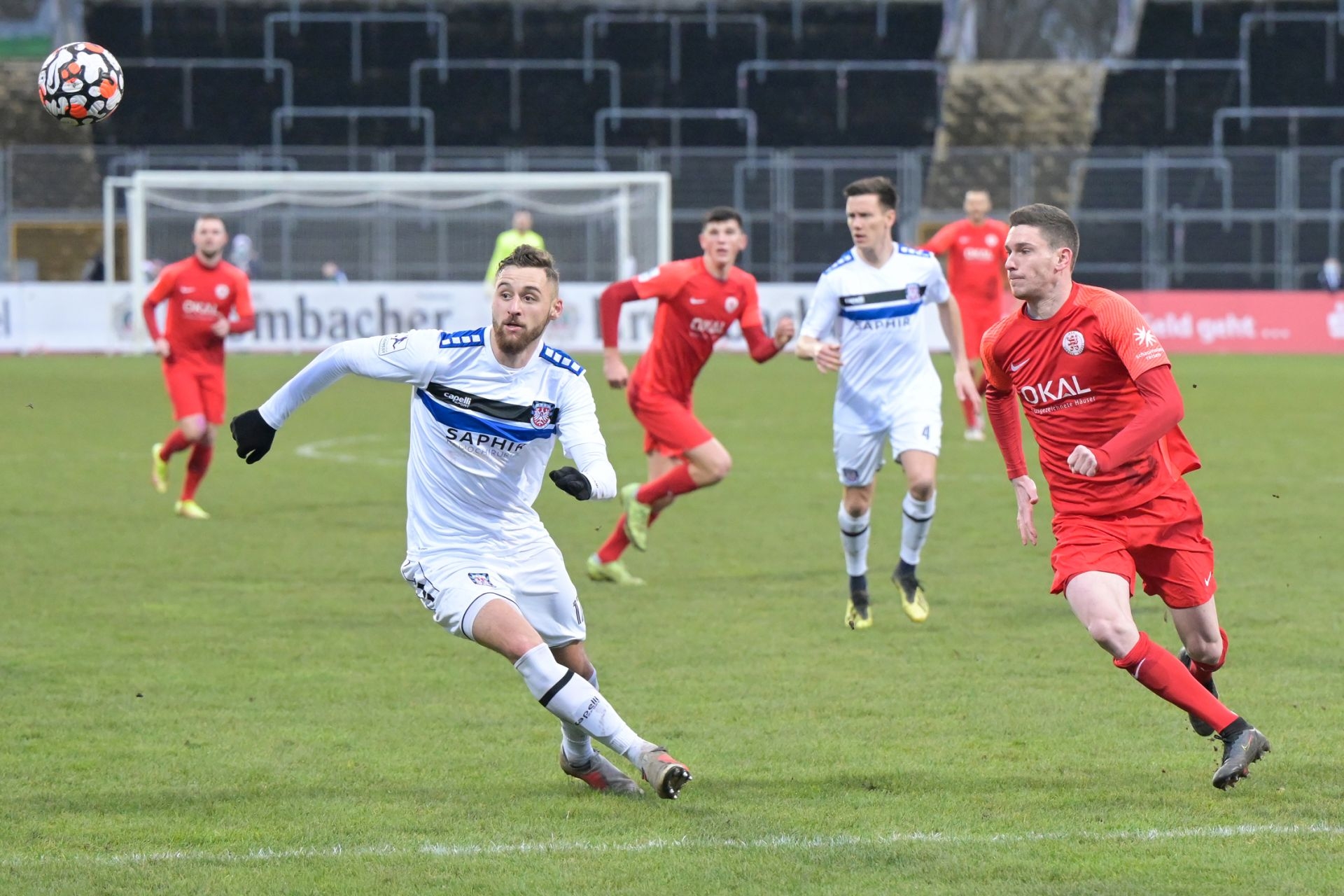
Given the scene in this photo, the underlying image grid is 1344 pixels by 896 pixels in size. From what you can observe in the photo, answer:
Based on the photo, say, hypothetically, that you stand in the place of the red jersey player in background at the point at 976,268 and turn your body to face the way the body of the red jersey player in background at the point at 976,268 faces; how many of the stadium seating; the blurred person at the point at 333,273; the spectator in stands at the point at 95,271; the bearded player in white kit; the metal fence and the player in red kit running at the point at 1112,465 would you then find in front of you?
2

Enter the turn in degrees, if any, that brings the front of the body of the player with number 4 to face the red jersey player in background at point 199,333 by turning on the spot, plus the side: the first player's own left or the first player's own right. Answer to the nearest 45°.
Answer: approximately 135° to the first player's own right

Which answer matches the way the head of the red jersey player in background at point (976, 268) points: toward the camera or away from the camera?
toward the camera

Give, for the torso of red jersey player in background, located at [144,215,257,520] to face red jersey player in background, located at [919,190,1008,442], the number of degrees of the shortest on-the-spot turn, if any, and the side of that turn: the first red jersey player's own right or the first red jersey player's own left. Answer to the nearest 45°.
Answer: approximately 135° to the first red jersey player's own left

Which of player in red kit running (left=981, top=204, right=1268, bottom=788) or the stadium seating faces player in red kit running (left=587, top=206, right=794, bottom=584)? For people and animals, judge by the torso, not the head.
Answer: the stadium seating

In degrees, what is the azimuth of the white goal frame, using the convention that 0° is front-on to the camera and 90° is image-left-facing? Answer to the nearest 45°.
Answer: approximately 0°

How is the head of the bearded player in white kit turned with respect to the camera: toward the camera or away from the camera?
toward the camera

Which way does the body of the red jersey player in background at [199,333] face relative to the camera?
toward the camera

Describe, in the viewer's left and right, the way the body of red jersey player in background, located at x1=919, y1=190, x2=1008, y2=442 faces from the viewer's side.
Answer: facing the viewer

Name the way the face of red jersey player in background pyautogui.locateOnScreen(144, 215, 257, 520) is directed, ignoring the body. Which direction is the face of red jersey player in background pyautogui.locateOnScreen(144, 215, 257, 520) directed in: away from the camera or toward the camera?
toward the camera

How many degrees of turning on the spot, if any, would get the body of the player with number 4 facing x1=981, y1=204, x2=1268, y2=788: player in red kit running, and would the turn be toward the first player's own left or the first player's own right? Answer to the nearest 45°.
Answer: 0° — they already face them

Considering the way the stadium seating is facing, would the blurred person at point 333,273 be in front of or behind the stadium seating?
in front

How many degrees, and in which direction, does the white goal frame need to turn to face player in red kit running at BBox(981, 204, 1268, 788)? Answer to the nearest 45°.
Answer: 0° — it already faces them
